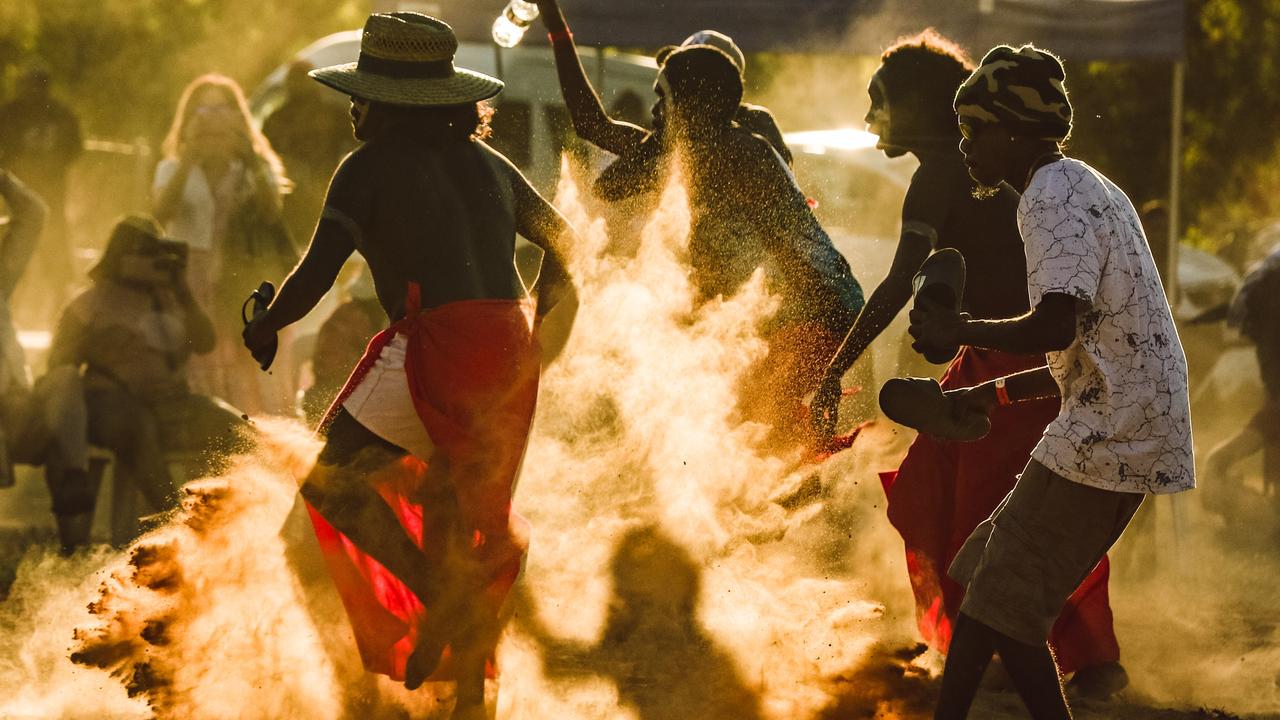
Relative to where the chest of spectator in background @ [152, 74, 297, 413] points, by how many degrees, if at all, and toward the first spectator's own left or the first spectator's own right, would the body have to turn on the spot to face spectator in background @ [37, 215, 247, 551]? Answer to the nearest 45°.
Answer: approximately 45° to the first spectator's own right

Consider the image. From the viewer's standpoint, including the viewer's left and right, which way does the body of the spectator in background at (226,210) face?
facing the viewer

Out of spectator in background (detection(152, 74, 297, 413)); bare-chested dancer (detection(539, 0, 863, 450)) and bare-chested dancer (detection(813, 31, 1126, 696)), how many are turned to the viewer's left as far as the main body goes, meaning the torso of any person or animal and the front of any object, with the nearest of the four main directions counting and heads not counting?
2

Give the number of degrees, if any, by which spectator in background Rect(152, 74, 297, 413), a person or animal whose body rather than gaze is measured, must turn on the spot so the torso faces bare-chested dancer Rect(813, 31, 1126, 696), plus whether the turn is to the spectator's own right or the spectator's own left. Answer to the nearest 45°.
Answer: approximately 45° to the spectator's own left

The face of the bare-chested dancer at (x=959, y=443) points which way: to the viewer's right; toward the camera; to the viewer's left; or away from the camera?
to the viewer's left

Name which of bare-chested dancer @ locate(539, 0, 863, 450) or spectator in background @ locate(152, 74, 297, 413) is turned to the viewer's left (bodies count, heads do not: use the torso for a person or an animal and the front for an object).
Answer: the bare-chested dancer

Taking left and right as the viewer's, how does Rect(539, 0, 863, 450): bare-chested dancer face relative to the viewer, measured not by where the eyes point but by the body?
facing to the left of the viewer

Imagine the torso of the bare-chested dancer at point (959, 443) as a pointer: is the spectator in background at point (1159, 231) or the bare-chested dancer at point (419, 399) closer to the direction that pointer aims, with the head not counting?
the bare-chested dancer

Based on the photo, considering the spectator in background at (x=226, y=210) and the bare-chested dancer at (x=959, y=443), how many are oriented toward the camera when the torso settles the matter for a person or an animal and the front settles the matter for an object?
1

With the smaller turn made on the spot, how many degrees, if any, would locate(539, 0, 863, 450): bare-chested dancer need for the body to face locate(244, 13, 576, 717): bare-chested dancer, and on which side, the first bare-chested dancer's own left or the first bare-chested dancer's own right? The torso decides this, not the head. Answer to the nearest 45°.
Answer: approximately 45° to the first bare-chested dancer's own left

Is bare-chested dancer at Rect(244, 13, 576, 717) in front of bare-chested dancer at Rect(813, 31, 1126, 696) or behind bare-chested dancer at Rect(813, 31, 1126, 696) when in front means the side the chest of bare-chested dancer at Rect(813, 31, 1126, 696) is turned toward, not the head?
in front

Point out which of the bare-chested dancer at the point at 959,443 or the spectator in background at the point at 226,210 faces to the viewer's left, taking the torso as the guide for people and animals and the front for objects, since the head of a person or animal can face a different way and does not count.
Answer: the bare-chested dancer

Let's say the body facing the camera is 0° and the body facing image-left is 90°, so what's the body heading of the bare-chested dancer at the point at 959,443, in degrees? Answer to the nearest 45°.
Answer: approximately 90°
